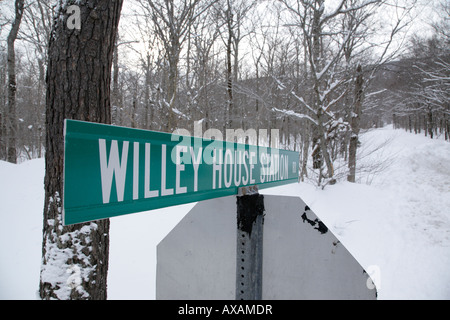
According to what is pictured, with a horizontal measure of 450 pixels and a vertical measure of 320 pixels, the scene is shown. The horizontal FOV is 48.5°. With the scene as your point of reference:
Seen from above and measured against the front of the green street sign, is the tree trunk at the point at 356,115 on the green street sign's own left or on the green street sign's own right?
on the green street sign's own left

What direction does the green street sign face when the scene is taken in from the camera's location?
facing the viewer and to the right of the viewer

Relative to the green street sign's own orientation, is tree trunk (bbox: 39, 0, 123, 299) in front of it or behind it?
behind
